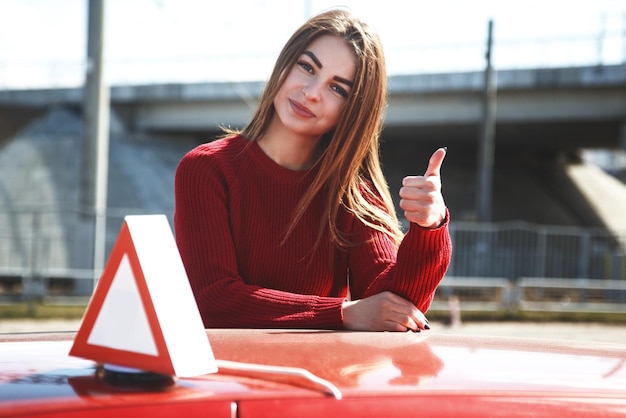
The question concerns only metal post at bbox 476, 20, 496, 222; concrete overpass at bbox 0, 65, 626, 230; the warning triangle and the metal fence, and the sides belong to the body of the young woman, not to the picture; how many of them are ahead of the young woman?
1

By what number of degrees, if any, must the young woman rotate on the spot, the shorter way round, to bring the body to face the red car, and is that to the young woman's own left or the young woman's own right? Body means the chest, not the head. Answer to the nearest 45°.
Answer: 0° — they already face it

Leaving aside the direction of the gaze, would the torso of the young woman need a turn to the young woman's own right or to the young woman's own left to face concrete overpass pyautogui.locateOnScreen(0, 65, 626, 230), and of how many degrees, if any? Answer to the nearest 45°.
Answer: approximately 180°

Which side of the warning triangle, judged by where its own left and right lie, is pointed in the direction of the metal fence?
back

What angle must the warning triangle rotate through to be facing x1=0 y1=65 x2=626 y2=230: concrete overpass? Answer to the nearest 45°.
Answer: approximately 135° to its right

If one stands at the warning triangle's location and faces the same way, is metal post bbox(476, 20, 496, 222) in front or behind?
behind

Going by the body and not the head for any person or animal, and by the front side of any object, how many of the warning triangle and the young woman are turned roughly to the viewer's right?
0

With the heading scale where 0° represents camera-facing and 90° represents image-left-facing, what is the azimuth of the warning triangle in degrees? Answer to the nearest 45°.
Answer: approximately 45°

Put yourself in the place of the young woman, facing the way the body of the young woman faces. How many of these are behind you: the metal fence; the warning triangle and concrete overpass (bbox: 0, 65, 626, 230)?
2

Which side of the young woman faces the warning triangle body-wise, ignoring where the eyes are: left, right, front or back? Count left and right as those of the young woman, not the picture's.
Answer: front

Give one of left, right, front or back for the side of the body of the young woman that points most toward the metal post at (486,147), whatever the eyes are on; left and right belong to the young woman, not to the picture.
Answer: back
